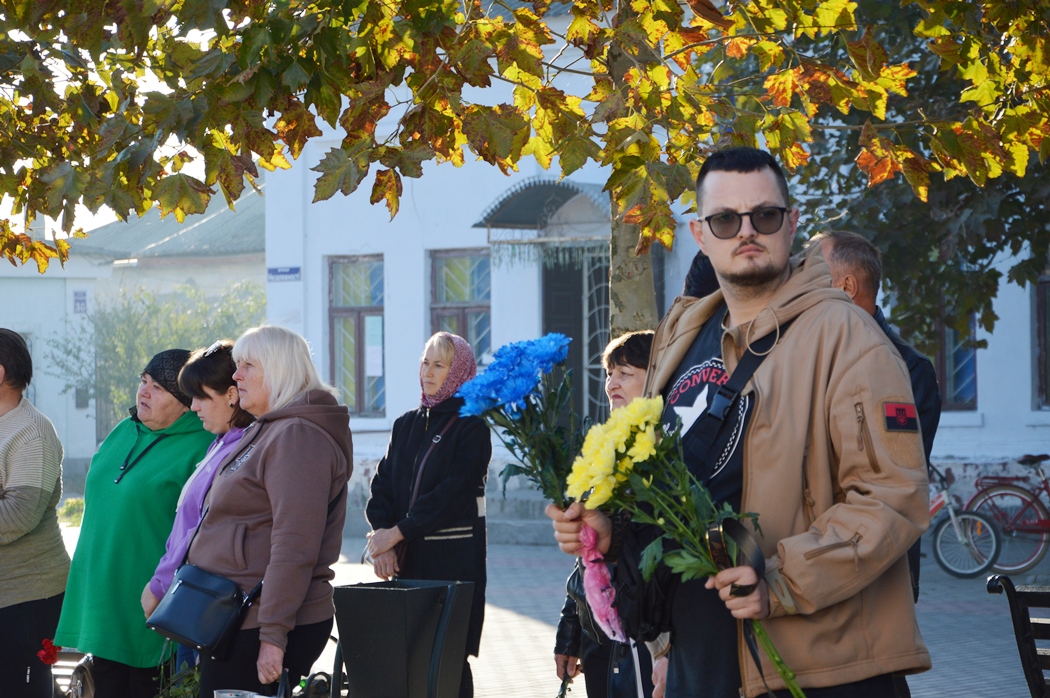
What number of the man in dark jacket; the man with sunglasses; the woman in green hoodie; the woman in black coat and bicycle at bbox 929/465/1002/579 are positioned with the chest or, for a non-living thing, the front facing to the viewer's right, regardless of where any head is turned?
1

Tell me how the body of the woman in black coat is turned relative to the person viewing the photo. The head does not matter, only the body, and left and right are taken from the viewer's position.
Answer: facing the viewer and to the left of the viewer

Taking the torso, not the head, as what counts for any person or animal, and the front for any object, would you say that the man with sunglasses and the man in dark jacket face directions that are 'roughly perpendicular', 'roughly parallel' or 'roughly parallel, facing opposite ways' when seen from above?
roughly perpendicular

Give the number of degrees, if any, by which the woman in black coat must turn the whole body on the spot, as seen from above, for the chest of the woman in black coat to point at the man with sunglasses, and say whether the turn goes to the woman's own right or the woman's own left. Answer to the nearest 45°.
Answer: approximately 45° to the woman's own left

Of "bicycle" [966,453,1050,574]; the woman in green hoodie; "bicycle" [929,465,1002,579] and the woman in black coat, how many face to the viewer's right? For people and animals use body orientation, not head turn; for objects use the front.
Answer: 2

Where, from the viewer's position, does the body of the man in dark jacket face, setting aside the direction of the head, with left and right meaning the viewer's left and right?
facing away from the viewer and to the left of the viewer
